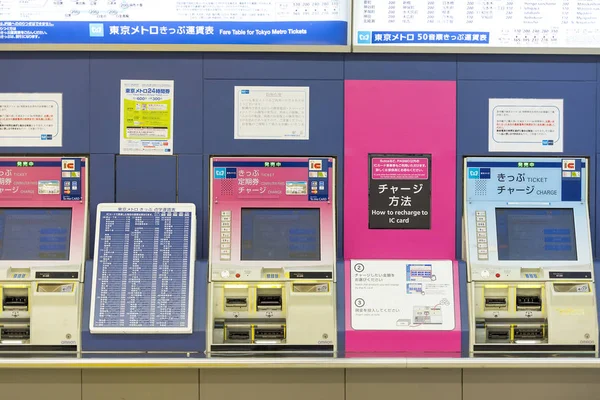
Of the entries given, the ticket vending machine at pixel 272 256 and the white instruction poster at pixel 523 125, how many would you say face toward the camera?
2

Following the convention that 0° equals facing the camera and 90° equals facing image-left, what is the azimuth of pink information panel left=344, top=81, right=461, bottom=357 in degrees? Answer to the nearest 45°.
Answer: approximately 0°

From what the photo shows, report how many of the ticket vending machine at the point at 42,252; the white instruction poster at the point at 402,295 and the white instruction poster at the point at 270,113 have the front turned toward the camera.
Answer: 3

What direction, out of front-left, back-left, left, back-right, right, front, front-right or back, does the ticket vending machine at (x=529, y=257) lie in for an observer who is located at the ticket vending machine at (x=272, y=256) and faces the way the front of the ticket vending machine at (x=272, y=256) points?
left

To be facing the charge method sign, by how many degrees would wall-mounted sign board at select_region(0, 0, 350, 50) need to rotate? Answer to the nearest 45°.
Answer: approximately 90° to its left

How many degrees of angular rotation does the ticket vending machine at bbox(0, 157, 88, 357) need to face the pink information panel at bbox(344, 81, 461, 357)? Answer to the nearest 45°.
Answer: approximately 90° to its left

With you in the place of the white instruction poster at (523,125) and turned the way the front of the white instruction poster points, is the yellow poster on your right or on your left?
on your right

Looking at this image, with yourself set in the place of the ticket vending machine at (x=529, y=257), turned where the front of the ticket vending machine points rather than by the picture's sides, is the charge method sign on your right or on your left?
on your right

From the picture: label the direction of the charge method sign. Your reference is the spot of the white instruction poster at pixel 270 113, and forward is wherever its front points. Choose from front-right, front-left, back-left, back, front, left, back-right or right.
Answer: left

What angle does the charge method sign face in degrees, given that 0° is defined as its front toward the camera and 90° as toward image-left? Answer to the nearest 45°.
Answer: approximately 0°

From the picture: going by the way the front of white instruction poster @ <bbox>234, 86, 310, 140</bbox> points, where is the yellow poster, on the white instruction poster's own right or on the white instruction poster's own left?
on the white instruction poster's own right
